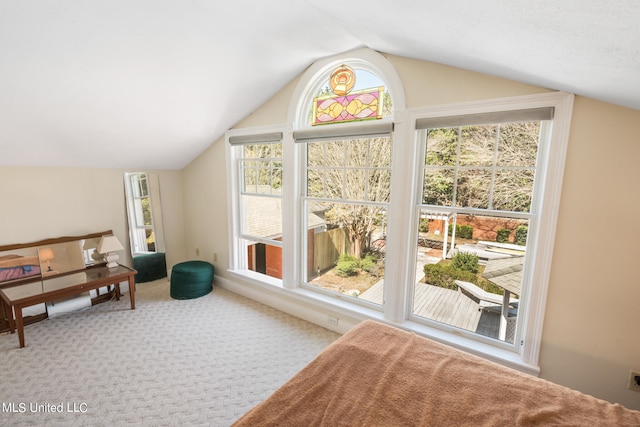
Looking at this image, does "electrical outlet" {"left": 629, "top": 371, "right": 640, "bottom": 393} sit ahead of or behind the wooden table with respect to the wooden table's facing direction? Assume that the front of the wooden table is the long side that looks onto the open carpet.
ahead

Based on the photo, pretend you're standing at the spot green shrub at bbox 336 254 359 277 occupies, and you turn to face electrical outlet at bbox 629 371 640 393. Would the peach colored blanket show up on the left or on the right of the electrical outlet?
right
